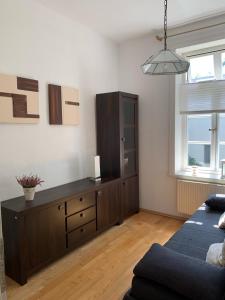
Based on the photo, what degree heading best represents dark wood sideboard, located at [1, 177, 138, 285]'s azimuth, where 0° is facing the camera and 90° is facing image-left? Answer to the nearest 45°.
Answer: approximately 315°

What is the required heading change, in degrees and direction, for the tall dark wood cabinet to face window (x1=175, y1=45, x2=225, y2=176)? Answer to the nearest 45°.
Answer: approximately 45° to its left

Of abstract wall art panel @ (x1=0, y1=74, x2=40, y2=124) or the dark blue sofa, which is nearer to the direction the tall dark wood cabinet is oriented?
the dark blue sofa

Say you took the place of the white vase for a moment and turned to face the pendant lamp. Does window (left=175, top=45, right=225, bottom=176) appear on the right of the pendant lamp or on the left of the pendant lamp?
left

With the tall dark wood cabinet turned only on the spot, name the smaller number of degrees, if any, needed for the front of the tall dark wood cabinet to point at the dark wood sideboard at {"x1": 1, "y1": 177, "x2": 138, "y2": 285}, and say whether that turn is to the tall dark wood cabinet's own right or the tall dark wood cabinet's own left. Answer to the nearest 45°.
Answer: approximately 90° to the tall dark wood cabinet's own right

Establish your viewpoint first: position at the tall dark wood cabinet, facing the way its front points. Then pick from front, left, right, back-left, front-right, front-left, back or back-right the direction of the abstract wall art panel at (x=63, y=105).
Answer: right

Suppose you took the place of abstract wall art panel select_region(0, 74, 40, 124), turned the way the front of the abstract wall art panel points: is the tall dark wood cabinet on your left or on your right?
on your left

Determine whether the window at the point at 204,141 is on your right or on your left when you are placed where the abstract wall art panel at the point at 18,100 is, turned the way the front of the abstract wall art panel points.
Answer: on your left

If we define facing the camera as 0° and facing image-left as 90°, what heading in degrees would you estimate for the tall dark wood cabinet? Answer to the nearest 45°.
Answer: approximately 315°
